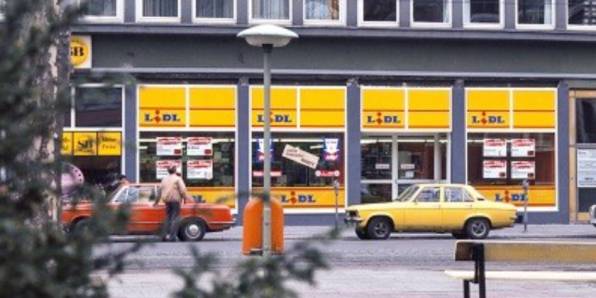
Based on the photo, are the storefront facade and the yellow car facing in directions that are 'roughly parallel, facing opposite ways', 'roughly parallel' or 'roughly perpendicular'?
roughly perpendicular

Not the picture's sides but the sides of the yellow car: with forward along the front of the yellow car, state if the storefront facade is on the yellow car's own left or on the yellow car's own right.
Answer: on the yellow car's own right

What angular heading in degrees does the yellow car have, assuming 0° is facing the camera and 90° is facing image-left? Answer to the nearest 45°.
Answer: approximately 90°

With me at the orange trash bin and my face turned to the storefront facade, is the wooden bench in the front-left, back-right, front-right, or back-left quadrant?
back-right

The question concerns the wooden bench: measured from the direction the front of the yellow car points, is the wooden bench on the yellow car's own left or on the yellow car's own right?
on the yellow car's own left

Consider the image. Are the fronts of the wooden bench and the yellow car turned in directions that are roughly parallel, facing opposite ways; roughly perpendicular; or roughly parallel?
roughly perpendicular

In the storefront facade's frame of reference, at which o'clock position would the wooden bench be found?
The wooden bench is roughly at 12 o'clock from the storefront facade.
